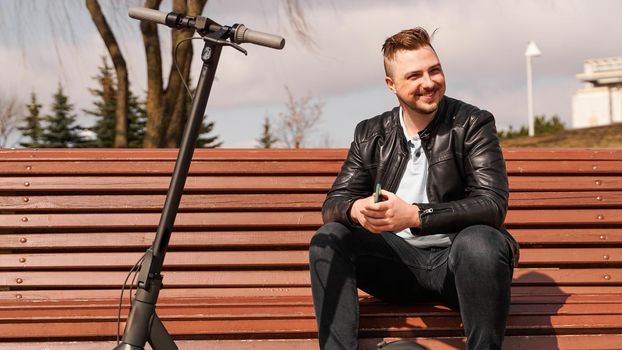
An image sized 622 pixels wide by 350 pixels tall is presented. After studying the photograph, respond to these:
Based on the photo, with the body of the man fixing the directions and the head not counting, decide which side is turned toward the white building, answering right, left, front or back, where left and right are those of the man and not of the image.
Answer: back

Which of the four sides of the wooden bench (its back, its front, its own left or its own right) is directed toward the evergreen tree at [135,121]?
back

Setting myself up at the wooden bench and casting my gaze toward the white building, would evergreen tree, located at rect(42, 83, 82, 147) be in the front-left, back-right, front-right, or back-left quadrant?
front-left

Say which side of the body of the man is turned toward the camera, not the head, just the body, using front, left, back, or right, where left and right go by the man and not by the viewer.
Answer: front

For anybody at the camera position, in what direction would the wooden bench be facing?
facing the viewer
